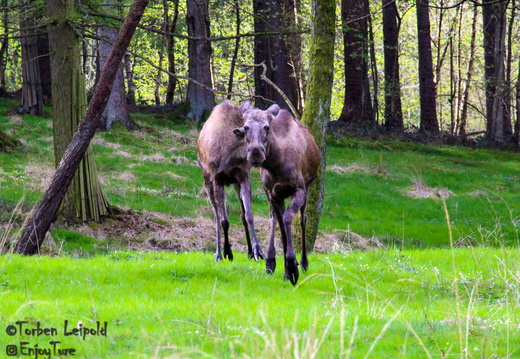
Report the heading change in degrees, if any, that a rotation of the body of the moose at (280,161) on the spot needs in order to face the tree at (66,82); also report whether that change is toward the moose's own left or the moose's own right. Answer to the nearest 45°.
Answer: approximately 135° to the moose's own right

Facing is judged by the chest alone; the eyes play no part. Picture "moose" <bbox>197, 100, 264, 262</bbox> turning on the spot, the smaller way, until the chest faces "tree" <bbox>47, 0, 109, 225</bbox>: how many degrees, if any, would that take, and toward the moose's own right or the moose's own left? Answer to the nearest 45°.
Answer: approximately 135° to the moose's own right

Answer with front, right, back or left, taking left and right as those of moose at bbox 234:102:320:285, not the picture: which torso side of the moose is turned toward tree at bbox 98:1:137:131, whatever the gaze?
back

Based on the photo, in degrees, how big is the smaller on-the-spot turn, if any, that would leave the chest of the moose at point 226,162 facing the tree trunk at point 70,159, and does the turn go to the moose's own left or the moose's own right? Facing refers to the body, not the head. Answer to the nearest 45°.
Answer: approximately 90° to the moose's own right

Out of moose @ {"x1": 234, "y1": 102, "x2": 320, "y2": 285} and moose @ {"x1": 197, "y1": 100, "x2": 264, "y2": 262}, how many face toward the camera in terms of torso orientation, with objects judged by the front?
2

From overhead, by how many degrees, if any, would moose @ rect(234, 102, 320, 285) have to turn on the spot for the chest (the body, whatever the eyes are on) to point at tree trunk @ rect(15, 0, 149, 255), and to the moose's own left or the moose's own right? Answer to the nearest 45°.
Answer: approximately 135° to the moose's own right

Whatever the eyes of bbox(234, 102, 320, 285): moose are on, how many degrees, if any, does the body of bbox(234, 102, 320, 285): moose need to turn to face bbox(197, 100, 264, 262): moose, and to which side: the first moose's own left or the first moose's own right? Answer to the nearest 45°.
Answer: approximately 135° to the first moose's own right

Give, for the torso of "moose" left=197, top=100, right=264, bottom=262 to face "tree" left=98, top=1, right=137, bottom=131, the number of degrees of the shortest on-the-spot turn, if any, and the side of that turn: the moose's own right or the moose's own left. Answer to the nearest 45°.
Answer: approximately 180°

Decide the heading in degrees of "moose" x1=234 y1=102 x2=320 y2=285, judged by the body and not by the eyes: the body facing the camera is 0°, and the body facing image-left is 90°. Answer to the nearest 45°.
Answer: approximately 0°
